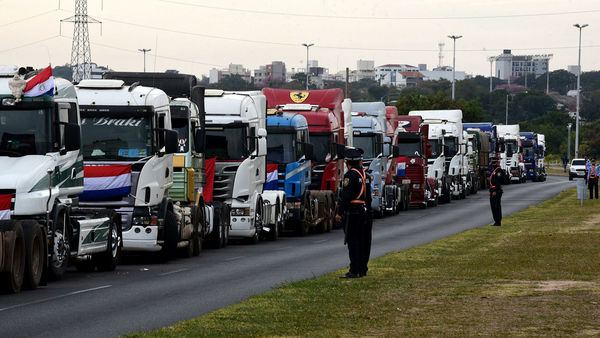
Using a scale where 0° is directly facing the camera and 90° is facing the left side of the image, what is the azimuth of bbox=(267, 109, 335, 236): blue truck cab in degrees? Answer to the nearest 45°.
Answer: approximately 45°

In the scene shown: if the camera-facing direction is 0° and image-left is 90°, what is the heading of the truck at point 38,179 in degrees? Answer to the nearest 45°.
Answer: approximately 45°

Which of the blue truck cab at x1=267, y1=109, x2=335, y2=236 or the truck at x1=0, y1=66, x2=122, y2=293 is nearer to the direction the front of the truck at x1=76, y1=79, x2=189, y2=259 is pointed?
the truck

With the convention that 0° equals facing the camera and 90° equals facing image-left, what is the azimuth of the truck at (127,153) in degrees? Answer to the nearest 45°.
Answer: approximately 45°

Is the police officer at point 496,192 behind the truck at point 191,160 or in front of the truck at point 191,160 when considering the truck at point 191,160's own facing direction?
behind

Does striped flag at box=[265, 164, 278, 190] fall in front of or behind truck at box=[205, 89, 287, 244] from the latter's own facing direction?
behind
